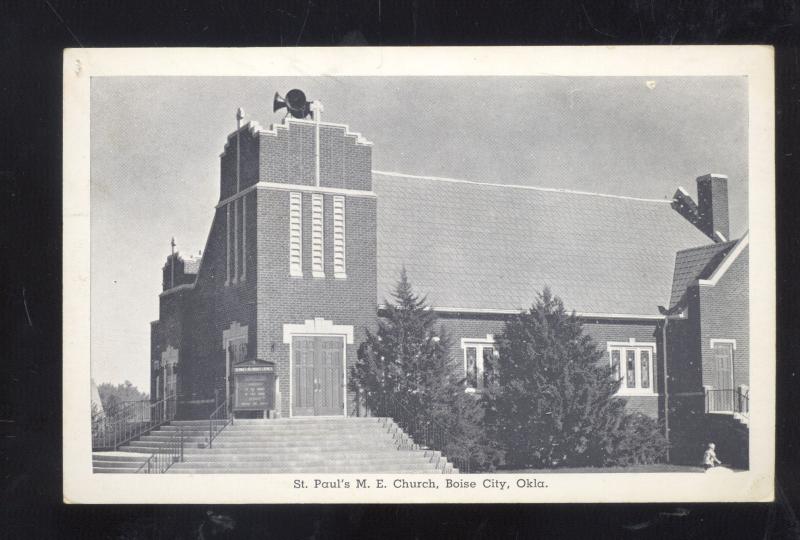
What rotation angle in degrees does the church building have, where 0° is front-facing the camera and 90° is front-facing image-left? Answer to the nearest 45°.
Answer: approximately 45°

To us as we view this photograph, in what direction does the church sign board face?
facing the viewer

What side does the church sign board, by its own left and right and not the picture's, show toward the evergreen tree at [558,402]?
left
